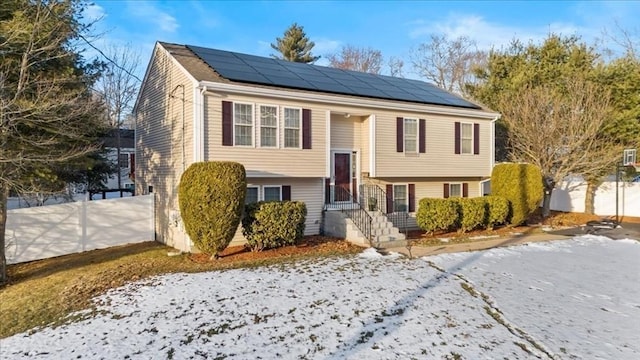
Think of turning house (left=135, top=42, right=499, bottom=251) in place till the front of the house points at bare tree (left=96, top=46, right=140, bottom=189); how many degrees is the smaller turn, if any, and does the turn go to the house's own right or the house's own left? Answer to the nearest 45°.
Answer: approximately 180°

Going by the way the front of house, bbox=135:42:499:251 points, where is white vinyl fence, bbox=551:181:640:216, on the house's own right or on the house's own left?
on the house's own left

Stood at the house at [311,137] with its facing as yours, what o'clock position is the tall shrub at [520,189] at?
The tall shrub is roughly at 10 o'clock from the house.

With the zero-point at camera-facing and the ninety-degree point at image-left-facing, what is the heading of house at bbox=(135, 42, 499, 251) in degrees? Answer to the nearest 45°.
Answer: approximately 315°

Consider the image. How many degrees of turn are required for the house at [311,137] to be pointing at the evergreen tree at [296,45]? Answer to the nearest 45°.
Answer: approximately 135° to its left

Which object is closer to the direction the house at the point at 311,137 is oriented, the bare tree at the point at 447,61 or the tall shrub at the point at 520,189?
the tall shrub

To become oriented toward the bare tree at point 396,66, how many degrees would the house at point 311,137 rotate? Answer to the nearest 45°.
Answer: approximately 135° to its left

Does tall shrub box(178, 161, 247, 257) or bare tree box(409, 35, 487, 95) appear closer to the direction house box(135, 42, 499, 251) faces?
the tall shrub

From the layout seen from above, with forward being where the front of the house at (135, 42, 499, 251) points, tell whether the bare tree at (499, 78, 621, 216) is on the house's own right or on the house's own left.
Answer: on the house's own left

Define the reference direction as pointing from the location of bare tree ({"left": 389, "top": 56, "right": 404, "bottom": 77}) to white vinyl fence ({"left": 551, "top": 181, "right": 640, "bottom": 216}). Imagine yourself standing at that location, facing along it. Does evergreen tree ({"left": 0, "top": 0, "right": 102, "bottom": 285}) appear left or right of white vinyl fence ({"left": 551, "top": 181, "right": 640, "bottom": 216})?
right

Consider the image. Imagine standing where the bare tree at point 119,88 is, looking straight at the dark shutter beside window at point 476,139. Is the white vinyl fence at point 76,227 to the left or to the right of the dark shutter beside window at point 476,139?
right

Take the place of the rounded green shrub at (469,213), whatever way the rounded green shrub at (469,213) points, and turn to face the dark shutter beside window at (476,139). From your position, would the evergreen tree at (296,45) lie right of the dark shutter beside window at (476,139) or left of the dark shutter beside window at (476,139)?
left
